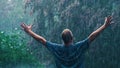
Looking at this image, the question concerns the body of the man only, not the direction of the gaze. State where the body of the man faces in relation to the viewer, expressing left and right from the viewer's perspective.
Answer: facing away from the viewer
